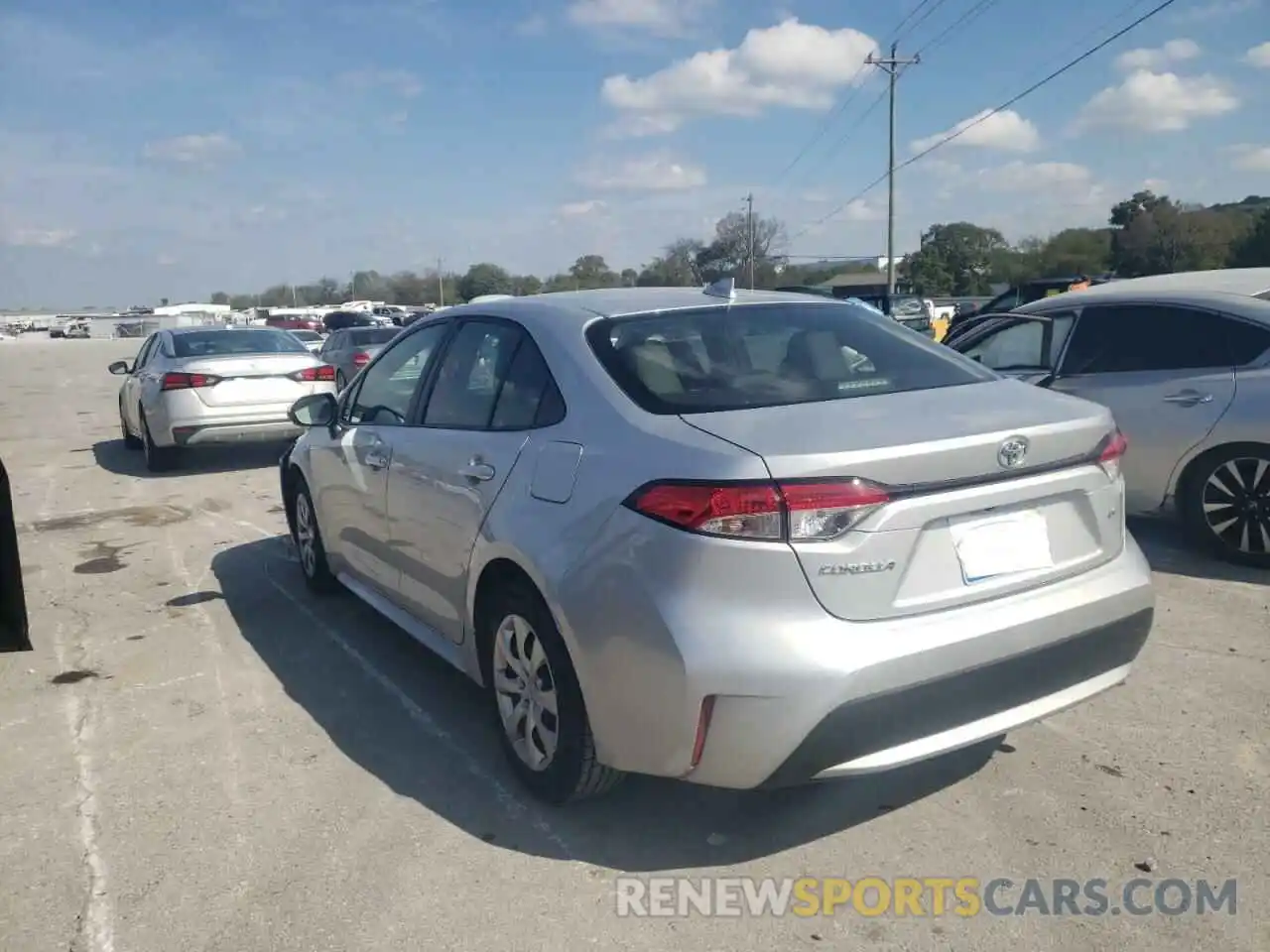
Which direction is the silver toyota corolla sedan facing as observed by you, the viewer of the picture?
facing away from the viewer and to the left of the viewer

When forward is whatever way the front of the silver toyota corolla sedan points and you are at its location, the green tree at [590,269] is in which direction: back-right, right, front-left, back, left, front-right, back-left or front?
front-right

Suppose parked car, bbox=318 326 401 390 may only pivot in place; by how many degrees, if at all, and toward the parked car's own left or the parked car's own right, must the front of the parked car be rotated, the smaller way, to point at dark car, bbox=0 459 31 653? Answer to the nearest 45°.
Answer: approximately 135° to the parked car's own left

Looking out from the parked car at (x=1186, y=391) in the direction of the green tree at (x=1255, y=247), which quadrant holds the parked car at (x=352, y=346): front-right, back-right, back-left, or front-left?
front-left

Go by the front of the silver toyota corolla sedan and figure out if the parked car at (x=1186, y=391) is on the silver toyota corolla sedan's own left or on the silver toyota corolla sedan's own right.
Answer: on the silver toyota corolla sedan's own right

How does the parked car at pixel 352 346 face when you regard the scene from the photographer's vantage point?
facing away from the viewer and to the left of the viewer

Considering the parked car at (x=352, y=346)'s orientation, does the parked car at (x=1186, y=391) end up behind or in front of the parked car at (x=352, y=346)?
behind

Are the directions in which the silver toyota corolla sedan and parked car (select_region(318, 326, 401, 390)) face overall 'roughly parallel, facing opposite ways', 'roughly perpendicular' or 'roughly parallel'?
roughly parallel

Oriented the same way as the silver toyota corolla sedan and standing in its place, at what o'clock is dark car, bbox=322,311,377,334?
The dark car is roughly at 1 o'clock from the silver toyota corolla sedan.

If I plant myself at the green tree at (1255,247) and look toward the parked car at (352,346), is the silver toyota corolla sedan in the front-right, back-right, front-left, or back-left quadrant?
front-left

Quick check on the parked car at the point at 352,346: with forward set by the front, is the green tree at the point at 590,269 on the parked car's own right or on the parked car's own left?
on the parked car's own right

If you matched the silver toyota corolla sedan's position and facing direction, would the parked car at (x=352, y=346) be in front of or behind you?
in front

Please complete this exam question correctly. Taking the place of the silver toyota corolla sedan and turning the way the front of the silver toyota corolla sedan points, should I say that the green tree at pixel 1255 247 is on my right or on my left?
on my right

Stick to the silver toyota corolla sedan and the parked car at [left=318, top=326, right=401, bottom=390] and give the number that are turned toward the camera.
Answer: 0

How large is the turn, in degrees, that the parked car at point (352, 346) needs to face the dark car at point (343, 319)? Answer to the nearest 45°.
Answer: approximately 45° to its right
